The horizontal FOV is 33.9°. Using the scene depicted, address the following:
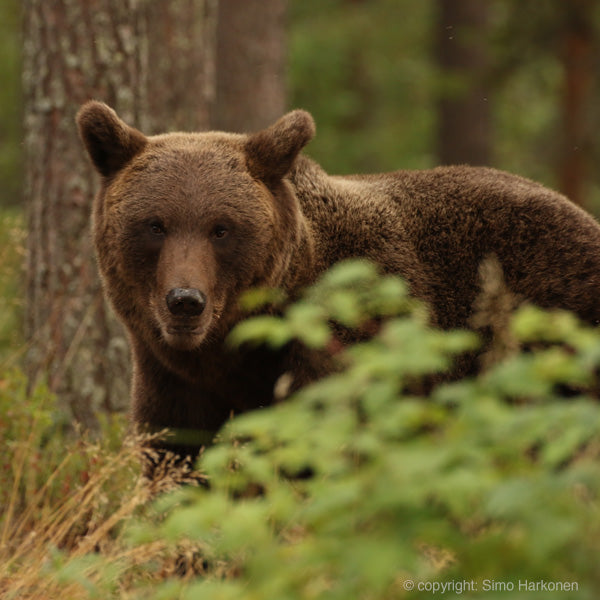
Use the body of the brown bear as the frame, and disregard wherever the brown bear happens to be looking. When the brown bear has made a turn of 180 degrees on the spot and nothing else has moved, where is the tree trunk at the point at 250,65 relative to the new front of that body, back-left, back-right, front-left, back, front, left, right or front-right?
front-left

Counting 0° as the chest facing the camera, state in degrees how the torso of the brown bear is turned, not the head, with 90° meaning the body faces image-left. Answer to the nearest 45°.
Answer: approximately 45°

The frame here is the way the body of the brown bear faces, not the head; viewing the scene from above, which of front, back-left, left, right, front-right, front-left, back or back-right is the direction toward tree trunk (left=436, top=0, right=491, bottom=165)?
back-right

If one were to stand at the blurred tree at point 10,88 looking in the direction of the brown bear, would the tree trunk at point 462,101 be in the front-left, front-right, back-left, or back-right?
front-left

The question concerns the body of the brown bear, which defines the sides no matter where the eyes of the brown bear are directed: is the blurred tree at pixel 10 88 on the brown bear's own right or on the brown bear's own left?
on the brown bear's own right

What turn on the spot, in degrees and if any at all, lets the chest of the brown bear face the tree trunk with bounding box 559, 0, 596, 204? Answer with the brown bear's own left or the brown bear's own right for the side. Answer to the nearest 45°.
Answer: approximately 135° to the brown bear's own right

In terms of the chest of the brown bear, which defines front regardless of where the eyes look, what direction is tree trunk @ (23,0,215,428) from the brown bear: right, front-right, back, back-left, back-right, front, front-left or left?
right
